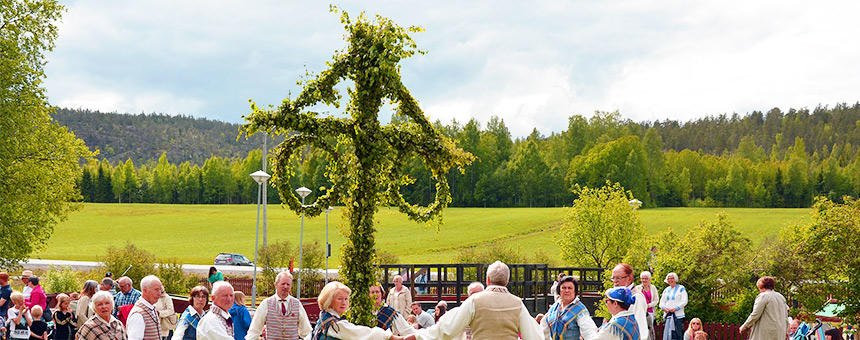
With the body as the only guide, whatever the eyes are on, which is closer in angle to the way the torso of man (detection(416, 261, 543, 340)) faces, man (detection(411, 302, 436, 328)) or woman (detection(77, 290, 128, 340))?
the man

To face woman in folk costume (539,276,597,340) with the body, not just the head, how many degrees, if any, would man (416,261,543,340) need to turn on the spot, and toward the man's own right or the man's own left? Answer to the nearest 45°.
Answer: approximately 45° to the man's own right

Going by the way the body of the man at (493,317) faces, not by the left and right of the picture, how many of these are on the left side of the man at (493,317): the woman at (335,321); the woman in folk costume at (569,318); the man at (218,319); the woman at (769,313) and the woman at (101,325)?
3

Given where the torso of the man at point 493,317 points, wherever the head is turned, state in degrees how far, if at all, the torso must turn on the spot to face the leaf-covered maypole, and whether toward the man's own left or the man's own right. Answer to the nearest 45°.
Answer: approximately 45° to the man's own left

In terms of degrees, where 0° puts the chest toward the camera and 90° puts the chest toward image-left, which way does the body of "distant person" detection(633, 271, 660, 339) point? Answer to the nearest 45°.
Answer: approximately 0°

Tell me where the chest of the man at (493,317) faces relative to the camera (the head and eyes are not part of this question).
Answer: away from the camera

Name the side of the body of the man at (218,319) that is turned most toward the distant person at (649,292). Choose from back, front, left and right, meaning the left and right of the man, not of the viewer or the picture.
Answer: left

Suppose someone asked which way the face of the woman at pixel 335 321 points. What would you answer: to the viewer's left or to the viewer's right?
to the viewer's right

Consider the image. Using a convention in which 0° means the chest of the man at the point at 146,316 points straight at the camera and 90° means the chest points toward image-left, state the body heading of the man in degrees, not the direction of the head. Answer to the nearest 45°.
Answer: approximately 315°
